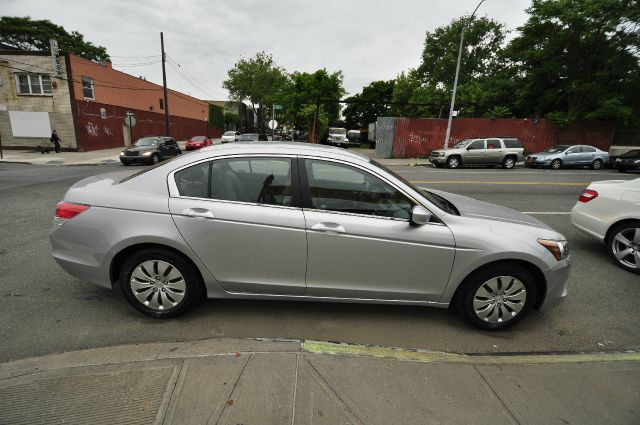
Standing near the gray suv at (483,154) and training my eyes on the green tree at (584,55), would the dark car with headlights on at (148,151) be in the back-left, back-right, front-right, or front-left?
back-left

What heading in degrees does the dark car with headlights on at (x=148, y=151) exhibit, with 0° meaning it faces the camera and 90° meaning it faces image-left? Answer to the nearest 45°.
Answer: approximately 45°

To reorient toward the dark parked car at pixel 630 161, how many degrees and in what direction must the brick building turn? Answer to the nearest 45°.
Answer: approximately 45° to its left

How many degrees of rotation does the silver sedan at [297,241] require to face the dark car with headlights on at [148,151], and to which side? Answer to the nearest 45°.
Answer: approximately 135° to its left

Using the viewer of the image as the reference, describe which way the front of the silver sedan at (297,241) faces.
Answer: facing to the right of the viewer

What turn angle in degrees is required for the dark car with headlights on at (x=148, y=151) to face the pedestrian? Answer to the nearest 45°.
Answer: approximately 90° to its right

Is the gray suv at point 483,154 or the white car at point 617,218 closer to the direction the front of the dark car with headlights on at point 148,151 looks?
the white car

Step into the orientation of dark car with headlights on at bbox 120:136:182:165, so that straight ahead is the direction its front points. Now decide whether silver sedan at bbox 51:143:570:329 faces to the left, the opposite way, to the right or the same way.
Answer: to the left

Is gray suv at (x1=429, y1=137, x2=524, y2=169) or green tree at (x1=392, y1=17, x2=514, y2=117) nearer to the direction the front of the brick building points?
the gray suv

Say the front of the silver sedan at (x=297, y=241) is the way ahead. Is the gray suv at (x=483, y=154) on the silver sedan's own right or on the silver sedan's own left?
on the silver sedan's own left
